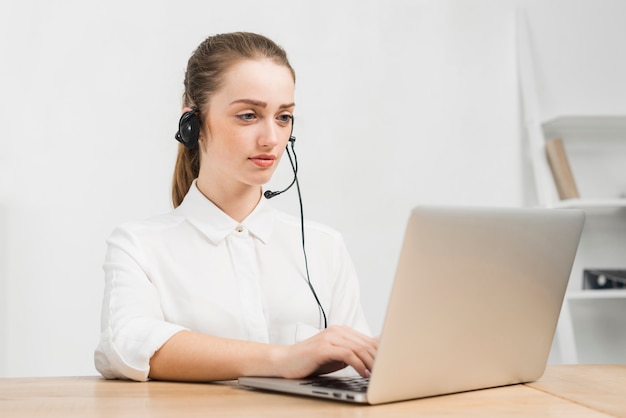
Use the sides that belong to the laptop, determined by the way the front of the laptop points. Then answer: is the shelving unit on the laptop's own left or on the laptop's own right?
on the laptop's own right

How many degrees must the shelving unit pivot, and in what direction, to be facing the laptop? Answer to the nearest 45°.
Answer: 0° — it already faces it

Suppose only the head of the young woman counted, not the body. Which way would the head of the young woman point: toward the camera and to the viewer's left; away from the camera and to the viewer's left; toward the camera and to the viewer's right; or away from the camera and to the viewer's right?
toward the camera and to the viewer's right

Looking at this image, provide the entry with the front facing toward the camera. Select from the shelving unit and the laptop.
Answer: the shelving unit

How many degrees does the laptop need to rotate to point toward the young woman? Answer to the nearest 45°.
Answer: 0° — it already faces them

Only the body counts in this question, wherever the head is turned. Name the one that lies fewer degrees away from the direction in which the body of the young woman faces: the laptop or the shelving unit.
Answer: the laptop

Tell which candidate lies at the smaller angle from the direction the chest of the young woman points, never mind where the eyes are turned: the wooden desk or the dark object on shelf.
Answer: the wooden desk

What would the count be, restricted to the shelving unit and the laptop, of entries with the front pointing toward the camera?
1

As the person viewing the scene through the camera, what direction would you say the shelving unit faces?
facing the viewer

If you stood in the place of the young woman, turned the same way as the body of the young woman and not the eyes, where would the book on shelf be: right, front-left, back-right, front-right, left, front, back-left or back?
left

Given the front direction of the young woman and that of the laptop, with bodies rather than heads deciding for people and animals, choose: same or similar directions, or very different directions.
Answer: very different directions

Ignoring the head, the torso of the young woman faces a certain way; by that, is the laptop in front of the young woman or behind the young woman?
in front
